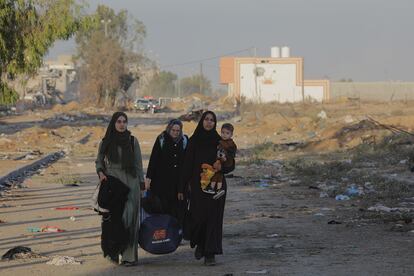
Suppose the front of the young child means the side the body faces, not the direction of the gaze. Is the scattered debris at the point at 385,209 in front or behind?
behind

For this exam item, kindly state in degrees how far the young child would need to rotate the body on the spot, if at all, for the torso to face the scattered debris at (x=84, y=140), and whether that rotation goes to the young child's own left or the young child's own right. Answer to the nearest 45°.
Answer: approximately 135° to the young child's own right

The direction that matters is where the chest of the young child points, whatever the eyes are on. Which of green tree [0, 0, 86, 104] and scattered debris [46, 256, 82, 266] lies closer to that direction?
the scattered debris

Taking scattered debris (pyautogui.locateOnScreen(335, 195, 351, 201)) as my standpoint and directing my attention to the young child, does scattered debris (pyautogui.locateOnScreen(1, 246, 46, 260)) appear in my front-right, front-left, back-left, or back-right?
front-right

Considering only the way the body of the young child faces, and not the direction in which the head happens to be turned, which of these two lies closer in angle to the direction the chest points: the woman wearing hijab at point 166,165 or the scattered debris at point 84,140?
the woman wearing hijab

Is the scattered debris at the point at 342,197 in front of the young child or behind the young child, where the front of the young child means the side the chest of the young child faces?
behind

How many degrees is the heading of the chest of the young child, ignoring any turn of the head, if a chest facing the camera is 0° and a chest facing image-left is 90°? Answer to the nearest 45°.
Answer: approximately 45°

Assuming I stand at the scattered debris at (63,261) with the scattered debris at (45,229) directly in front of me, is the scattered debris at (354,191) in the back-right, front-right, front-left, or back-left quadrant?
front-right

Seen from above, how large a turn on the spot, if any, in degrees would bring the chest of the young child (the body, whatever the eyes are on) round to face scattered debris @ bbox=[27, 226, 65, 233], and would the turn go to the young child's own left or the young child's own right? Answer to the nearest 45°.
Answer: approximately 90° to the young child's own right

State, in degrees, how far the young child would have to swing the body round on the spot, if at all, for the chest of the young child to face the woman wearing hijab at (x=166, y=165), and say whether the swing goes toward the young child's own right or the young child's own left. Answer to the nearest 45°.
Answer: approximately 90° to the young child's own right

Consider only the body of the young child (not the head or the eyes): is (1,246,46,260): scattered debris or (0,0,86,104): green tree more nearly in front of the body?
the scattered debris
